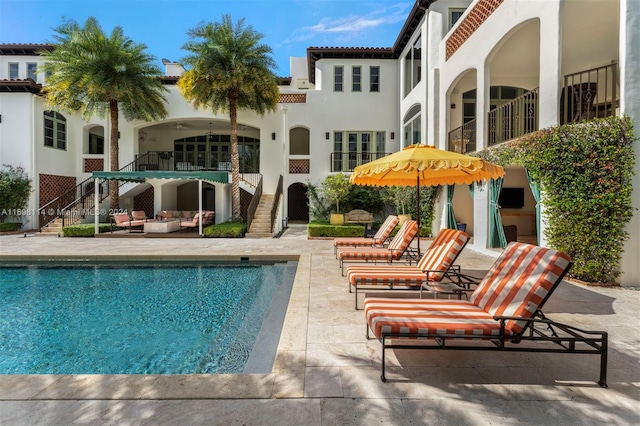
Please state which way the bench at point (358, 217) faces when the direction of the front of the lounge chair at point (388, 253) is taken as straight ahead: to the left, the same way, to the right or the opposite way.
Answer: to the left

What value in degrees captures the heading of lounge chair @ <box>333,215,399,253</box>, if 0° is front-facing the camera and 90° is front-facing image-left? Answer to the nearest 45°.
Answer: approximately 90°

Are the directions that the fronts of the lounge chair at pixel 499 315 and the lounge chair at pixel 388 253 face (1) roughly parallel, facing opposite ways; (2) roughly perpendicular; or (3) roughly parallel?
roughly parallel

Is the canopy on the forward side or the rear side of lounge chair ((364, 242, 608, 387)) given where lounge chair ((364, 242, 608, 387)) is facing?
on the forward side

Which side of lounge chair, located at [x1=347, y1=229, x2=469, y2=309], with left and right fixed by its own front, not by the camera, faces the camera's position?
left

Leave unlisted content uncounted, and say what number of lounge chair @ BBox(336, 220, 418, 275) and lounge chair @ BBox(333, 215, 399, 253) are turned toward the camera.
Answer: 0

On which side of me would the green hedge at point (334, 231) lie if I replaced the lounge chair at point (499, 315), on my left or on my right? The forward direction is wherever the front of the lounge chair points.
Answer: on my right

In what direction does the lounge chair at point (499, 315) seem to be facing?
to the viewer's left

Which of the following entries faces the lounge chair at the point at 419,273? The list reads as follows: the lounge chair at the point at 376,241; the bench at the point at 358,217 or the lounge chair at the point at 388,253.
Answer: the bench

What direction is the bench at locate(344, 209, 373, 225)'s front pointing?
toward the camera

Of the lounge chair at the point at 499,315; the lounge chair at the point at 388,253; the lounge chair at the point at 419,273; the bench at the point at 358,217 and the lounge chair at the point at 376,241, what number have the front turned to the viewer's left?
4

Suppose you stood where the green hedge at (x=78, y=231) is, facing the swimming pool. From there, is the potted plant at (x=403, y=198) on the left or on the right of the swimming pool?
left

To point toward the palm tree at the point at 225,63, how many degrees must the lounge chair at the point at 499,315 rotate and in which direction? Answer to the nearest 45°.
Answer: approximately 45° to its right

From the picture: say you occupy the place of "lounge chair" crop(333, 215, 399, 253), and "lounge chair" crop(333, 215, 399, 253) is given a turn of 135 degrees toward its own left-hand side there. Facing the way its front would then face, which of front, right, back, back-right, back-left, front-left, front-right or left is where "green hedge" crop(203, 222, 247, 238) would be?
back

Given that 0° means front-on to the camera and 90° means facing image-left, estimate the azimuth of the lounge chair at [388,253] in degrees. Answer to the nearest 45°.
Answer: approximately 90°

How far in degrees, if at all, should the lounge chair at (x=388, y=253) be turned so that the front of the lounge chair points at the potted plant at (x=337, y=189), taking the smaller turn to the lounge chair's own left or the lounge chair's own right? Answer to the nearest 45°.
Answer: approximately 90° to the lounge chair's own right

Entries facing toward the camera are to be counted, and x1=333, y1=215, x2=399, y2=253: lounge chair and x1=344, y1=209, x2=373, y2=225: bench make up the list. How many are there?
1
